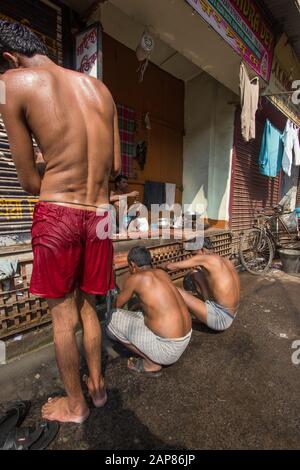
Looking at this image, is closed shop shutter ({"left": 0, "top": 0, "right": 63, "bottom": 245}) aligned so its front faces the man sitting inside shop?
no

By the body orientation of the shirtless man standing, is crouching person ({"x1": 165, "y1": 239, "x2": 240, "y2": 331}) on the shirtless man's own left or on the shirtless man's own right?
on the shirtless man's own right

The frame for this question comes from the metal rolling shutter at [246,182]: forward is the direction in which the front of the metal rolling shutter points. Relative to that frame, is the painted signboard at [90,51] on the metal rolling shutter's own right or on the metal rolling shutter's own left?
on the metal rolling shutter's own right

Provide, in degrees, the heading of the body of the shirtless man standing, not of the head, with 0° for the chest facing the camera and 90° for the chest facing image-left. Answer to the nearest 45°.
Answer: approximately 135°

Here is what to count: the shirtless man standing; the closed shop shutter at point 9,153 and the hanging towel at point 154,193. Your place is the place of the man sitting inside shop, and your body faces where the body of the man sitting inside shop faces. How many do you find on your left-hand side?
1

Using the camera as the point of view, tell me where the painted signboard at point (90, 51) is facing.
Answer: facing the viewer and to the left of the viewer

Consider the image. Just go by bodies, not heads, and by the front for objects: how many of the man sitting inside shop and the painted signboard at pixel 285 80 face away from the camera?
0

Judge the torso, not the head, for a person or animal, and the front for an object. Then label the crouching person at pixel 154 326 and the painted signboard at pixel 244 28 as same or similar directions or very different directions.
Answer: very different directions

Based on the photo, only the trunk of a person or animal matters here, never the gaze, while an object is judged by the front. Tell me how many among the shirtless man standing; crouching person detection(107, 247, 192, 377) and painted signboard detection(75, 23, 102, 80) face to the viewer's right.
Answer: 0

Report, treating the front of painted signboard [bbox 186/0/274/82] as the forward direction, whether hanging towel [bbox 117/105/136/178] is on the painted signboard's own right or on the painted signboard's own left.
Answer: on the painted signboard's own right

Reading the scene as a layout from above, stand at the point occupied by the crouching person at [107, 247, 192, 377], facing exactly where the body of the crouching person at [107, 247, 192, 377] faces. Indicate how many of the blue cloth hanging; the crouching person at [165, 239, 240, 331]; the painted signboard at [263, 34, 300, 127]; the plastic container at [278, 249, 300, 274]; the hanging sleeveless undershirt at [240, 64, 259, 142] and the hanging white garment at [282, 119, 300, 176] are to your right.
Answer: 6

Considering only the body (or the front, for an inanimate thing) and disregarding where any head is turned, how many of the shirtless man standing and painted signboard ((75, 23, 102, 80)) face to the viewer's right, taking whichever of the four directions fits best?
0

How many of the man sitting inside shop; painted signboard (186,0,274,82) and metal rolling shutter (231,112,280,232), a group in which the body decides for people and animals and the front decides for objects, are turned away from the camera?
0

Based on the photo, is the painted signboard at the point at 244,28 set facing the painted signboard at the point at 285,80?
no

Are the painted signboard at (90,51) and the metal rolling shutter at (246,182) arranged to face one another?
no

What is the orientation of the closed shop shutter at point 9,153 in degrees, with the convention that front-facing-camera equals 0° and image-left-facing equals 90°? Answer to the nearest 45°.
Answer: approximately 315°

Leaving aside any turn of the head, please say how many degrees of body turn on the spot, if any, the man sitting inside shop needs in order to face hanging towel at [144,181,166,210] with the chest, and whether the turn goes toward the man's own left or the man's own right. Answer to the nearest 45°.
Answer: approximately 90° to the man's own left

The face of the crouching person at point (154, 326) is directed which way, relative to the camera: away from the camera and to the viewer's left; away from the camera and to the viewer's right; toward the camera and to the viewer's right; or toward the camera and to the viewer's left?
away from the camera and to the viewer's left

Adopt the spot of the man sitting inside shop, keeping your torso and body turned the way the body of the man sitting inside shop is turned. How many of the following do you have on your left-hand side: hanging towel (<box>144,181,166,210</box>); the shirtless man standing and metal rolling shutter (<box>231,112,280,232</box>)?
2

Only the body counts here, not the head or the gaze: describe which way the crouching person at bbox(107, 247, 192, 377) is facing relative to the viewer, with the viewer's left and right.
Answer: facing away from the viewer and to the left of the viewer

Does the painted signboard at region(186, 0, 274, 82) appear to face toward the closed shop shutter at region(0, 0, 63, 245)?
no

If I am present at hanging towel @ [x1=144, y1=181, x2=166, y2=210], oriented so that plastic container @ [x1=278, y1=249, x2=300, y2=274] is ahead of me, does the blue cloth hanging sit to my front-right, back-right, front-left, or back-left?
front-left
